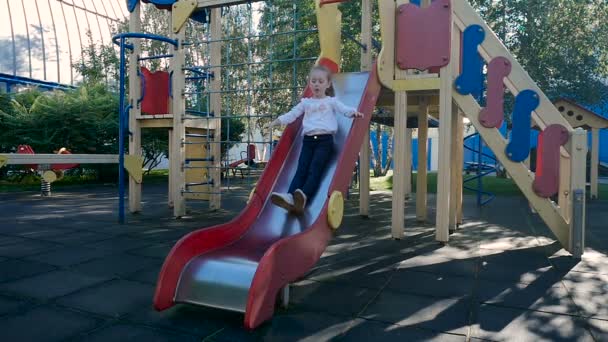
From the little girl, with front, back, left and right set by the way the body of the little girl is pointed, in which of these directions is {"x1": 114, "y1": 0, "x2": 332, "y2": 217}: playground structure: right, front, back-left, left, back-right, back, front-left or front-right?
right

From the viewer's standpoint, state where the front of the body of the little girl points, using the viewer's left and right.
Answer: facing the viewer and to the left of the viewer

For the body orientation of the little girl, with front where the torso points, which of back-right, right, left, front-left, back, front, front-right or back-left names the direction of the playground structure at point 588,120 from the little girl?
back

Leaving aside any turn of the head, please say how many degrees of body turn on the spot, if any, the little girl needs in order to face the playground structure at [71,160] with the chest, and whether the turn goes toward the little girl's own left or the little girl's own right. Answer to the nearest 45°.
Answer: approximately 90° to the little girl's own right
